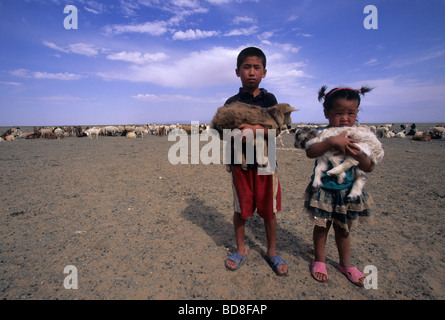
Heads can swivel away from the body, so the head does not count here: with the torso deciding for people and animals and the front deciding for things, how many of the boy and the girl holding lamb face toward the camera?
2

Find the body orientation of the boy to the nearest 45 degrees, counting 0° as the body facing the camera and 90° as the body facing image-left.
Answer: approximately 0°

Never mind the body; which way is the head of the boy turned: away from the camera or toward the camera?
toward the camera

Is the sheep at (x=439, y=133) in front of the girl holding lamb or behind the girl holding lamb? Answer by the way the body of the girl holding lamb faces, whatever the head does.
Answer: behind

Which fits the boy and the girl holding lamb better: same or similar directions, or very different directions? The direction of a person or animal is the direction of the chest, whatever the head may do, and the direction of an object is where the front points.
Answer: same or similar directions

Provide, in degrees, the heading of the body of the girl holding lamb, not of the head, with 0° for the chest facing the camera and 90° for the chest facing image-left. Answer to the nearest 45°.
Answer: approximately 0°

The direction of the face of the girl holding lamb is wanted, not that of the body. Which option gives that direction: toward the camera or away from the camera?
toward the camera
